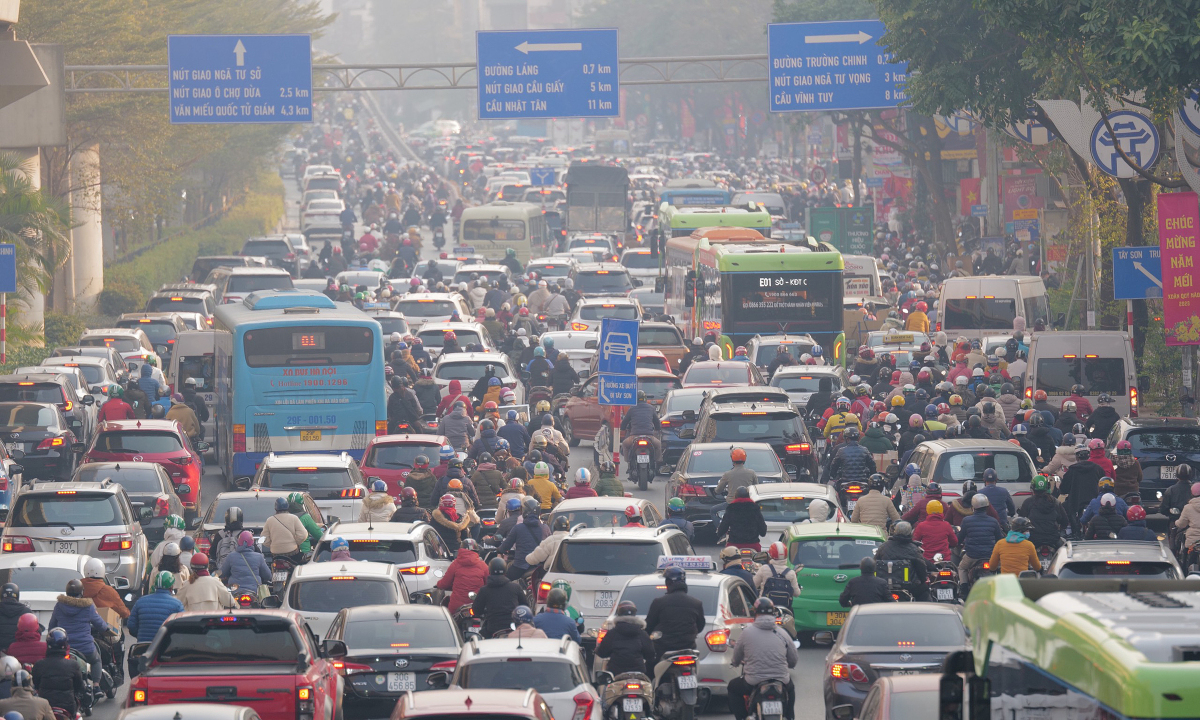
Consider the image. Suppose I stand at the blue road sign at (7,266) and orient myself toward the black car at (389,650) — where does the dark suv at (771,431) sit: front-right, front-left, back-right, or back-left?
front-left

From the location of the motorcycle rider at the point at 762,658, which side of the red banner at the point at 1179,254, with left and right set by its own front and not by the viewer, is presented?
front

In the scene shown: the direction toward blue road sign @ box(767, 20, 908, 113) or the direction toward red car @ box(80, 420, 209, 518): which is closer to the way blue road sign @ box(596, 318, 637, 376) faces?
the red car

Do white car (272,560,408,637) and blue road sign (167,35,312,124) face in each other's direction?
yes

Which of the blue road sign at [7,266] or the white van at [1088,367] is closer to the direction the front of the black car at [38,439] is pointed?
the blue road sign

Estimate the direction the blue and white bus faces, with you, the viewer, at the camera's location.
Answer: facing away from the viewer

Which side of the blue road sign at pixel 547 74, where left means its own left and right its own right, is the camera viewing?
front

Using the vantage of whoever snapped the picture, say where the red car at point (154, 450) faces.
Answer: facing away from the viewer

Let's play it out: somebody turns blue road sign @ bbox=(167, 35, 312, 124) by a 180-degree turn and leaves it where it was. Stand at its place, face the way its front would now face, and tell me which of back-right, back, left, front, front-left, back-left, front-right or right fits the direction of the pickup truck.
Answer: back

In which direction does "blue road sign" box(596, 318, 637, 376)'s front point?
toward the camera

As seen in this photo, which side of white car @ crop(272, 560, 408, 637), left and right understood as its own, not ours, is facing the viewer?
back

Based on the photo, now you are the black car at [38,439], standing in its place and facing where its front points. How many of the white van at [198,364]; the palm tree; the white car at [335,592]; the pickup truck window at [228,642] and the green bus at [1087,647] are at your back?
3

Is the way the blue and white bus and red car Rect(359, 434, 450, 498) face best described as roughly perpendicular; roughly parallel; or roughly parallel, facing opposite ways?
roughly parallel

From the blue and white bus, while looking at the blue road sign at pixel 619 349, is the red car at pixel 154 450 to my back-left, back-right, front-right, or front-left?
back-right

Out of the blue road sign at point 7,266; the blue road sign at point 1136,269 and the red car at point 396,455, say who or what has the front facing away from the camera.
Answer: the red car

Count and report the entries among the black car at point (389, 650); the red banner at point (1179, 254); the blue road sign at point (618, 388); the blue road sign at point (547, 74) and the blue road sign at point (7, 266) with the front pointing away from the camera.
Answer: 1

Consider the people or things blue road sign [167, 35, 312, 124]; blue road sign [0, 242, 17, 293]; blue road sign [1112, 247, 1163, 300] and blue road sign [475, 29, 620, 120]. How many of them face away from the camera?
0

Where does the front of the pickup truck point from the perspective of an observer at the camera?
facing away from the viewer

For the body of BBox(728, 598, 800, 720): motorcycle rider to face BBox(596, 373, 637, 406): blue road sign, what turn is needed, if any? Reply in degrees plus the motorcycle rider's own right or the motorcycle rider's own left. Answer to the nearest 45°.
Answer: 0° — they already face it

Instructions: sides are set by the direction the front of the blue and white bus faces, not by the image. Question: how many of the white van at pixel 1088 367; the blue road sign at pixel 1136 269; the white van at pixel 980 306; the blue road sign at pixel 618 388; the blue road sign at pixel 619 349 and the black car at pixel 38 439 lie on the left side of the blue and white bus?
1
